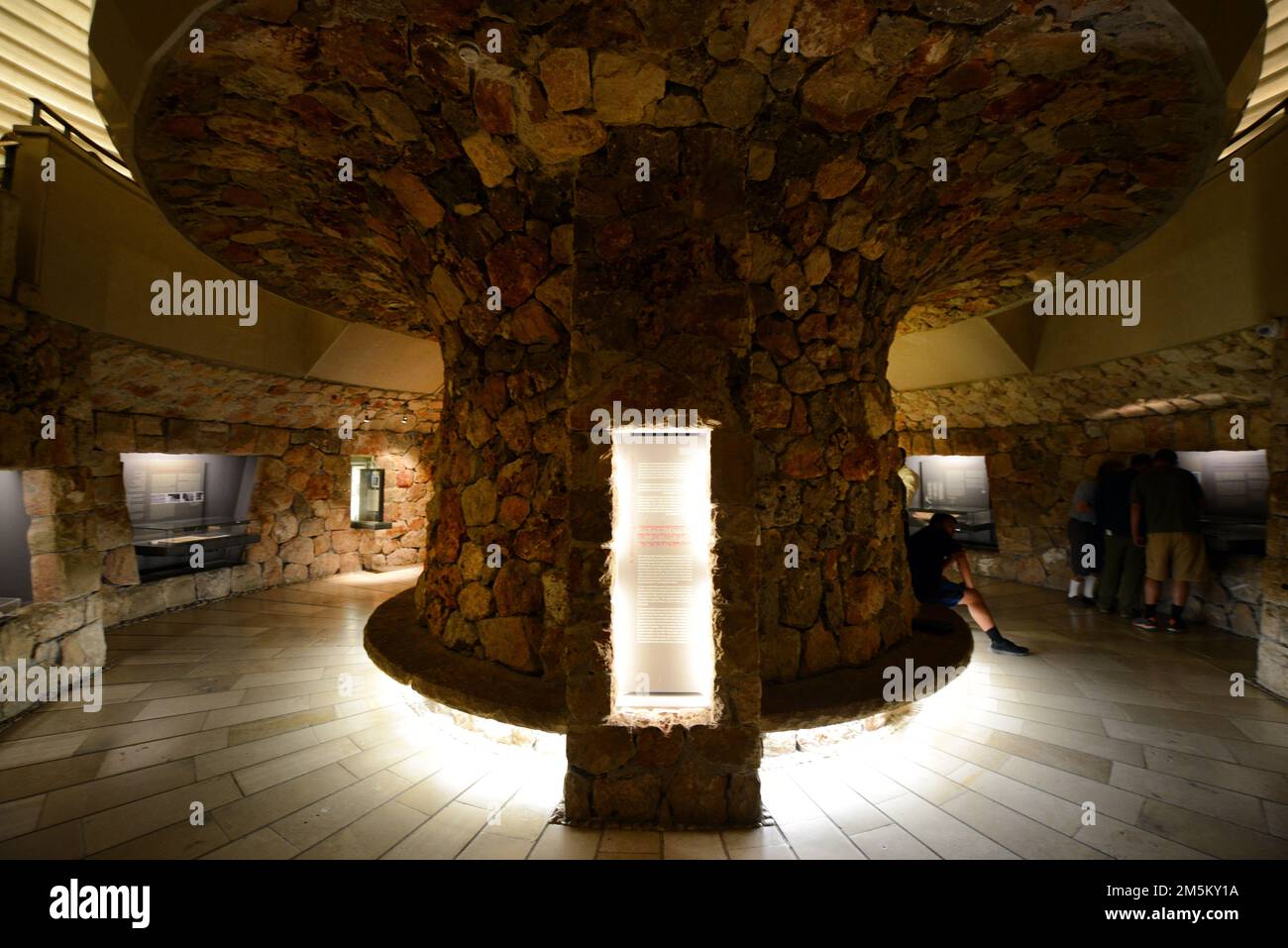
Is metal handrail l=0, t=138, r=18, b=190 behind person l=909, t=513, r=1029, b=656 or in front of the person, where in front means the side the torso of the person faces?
behind

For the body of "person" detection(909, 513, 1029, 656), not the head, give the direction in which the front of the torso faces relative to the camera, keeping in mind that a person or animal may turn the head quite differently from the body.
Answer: to the viewer's right

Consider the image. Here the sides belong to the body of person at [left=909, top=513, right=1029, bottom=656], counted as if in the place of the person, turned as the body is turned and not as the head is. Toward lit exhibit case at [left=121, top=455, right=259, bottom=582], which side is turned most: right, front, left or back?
back

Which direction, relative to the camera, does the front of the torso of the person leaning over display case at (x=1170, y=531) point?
away from the camera

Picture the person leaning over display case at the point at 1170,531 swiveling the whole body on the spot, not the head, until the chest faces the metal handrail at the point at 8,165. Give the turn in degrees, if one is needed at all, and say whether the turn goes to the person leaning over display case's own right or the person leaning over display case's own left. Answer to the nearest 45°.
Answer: approximately 135° to the person leaning over display case's own left

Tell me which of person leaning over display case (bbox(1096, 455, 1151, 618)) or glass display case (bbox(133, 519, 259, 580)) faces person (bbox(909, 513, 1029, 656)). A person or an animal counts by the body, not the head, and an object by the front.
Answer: the glass display case

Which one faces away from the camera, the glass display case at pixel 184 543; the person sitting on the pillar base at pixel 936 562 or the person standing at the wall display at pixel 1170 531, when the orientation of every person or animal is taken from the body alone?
the person standing at the wall display at pixel 1170 531

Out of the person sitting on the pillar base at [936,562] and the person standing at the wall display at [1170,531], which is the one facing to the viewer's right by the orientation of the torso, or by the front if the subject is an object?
the person sitting on the pillar base at [936,562]

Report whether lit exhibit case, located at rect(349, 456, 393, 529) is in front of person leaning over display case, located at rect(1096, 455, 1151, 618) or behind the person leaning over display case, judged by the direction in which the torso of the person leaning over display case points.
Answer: behind

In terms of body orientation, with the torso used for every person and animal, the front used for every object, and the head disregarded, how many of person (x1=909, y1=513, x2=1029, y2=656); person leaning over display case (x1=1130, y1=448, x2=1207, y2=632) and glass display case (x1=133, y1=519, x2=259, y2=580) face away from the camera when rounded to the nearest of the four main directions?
1

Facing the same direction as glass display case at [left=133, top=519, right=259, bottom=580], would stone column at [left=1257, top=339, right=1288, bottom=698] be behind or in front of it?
in front
